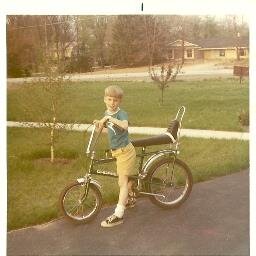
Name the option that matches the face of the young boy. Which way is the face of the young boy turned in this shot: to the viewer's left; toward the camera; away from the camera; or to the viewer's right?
toward the camera

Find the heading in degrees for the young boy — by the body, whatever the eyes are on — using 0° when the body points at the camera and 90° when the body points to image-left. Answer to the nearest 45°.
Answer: approximately 45°

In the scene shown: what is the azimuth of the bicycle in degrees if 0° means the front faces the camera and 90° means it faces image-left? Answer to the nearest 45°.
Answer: approximately 90°

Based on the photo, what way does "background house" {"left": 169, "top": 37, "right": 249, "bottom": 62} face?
toward the camera

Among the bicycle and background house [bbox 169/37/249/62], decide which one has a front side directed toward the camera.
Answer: the background house

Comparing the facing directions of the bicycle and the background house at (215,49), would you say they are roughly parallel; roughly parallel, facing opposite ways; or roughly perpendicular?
roughly perpendicular

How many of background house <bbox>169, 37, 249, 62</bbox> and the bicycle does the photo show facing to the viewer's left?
1
